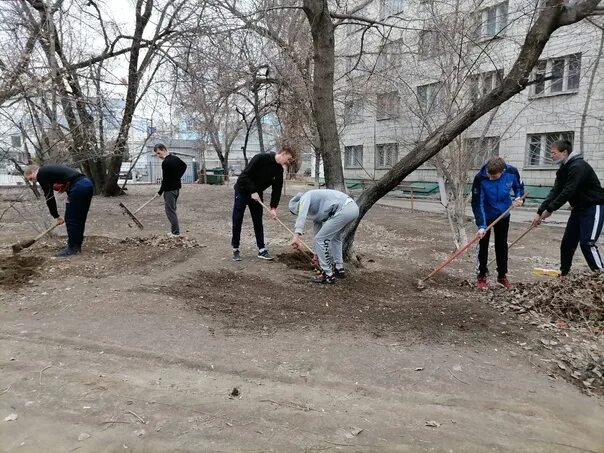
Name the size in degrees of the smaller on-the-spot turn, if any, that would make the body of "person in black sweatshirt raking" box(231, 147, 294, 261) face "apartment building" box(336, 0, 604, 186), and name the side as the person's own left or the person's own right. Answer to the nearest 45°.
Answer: approximately 90° to the person's own left

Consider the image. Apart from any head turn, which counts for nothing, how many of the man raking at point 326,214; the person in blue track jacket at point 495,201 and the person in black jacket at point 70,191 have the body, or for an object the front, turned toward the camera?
1

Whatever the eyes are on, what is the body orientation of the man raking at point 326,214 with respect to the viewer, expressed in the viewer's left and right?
facing to the left of the viewer

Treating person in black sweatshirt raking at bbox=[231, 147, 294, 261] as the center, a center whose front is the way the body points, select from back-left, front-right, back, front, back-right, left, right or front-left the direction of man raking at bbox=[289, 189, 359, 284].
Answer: front

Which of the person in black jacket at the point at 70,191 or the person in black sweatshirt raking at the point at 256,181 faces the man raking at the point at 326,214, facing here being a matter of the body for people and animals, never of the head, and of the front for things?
the person in black sweatshirt raking at the point at 256,181

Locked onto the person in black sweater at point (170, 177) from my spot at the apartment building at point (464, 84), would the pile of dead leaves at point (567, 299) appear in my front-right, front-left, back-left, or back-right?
front-left

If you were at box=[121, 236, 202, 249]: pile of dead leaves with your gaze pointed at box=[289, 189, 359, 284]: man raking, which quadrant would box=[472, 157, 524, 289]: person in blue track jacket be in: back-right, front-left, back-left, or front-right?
front-left

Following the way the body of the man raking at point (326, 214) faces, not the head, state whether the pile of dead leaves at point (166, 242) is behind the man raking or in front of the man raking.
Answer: in front

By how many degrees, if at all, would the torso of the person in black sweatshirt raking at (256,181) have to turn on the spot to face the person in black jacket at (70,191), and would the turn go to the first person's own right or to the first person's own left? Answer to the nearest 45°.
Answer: approximately 135° to the first person's own right

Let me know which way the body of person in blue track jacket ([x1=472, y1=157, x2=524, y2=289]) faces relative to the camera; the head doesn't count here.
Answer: toward the camera

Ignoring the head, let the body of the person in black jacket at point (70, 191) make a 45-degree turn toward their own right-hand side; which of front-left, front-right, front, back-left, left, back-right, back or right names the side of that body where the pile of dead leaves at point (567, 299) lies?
back

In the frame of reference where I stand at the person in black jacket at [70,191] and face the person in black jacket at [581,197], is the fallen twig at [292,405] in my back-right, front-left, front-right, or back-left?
front-right

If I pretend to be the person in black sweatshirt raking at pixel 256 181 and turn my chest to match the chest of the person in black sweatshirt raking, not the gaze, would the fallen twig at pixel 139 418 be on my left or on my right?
on my right

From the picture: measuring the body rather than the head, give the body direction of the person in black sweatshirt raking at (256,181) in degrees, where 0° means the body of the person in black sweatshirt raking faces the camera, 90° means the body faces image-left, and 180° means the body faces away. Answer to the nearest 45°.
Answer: approximately 315°

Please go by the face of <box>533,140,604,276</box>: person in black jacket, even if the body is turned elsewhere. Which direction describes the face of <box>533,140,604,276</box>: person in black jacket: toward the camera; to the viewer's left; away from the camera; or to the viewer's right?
to the viewer's left

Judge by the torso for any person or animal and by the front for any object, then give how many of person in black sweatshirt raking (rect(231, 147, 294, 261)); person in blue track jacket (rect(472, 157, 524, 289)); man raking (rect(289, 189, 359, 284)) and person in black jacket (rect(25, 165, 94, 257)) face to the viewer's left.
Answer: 2

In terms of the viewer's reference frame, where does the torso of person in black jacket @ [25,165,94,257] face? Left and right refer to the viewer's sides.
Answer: facing to the left of the viewer

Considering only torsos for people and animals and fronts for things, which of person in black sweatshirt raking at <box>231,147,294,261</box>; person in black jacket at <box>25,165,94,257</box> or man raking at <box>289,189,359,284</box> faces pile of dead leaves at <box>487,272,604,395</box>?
person in black sweatshirt raking at <box>231,147,294,261</box>
